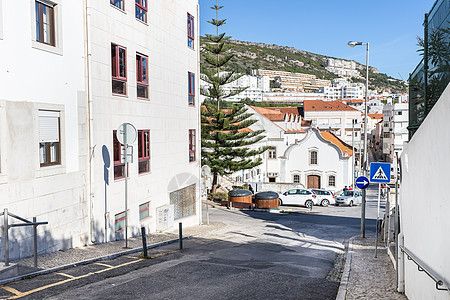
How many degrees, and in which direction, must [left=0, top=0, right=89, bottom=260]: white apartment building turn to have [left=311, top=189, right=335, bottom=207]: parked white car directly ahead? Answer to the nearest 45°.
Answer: approximately 90° to its left

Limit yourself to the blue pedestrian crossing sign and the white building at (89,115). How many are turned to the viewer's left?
0

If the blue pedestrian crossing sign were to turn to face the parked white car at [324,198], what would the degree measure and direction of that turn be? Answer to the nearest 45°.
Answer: approximately 180°

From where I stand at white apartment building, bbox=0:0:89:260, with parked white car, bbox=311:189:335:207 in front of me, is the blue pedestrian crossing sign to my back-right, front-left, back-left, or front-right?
front-right

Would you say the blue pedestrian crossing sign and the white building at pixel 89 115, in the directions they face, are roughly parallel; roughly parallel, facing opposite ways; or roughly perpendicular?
roughly perpendicular

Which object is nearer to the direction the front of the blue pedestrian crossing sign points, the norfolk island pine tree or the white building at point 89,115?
the white building

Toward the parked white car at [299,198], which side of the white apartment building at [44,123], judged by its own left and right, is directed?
left

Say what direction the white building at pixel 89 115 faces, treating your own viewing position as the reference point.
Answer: facing the viewer and to the right of the viewer

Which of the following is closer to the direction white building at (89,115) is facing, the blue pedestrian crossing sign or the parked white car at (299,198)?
the blue pedestrian crossing sign

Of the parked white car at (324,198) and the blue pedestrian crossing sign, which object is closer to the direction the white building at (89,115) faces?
the blue pedestrian crossing sign

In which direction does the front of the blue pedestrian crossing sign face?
toward the camera

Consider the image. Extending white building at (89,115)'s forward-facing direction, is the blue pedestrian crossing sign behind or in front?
in front

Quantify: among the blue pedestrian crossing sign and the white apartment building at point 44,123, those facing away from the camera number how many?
0
